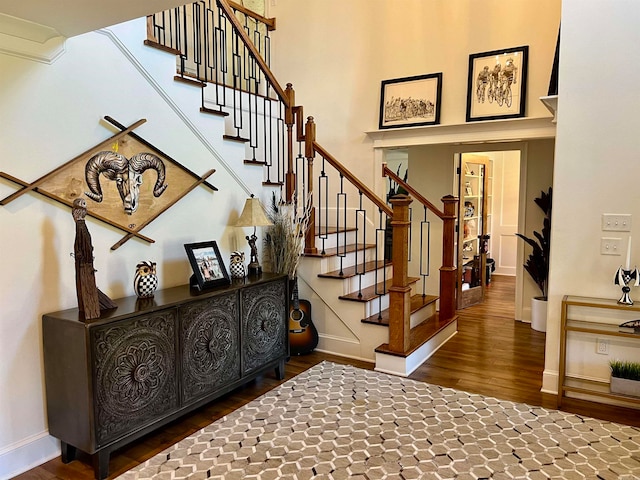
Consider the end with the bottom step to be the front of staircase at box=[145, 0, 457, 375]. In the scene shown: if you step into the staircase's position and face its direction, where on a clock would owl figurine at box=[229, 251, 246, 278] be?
The owl figurine is roughly at 3 o'clock from the staircase.

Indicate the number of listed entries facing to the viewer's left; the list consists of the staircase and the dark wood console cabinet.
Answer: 0

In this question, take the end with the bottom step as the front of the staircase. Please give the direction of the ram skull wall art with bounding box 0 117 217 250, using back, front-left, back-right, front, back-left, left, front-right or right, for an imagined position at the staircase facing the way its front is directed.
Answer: right

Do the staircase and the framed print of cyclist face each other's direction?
no

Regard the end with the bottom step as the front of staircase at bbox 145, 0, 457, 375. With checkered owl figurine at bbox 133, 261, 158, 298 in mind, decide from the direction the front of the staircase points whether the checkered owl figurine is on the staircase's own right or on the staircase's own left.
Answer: on the staircase's own right

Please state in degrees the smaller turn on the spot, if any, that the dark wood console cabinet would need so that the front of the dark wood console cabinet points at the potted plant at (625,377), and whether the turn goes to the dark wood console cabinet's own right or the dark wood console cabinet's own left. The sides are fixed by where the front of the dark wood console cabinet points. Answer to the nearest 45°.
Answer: approximately 45° to the dark wood console cabinet's own left

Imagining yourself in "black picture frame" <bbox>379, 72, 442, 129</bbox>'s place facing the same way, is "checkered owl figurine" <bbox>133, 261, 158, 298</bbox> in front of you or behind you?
in front

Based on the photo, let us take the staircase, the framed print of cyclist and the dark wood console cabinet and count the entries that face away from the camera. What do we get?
0

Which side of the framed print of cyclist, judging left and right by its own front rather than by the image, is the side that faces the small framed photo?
front

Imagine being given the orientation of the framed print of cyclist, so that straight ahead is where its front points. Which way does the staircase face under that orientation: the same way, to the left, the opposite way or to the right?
to the left

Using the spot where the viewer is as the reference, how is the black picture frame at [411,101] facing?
facing the viewer and to the left of the viewer

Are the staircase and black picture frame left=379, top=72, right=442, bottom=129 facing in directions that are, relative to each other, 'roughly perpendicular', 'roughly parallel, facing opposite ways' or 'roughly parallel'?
roughly perpendicular

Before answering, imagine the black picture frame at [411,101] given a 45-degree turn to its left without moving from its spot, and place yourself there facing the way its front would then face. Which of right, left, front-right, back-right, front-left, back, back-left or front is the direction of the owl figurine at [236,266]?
front-right

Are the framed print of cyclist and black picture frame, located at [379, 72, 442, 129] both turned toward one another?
no

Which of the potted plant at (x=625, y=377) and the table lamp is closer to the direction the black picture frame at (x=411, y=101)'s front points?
the table lamp

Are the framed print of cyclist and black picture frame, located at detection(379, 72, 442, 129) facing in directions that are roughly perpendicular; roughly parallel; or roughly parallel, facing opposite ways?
roughly parallel

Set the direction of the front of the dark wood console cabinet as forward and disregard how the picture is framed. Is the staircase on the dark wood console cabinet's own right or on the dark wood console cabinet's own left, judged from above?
on the dark wood console cabinet's own left

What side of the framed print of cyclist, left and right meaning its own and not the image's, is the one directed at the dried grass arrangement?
front

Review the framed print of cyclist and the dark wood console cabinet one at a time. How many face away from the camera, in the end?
0

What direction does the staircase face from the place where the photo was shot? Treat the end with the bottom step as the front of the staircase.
facing the viewer and to the right of the viewer
